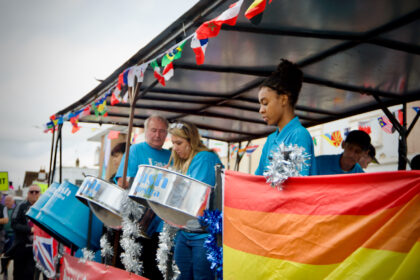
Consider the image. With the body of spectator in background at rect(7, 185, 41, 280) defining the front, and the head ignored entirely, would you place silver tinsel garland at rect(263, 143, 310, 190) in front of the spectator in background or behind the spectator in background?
in front

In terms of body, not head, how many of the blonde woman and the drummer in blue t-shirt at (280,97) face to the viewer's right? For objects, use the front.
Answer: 0

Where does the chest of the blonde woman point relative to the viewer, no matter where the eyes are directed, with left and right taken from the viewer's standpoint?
facing the viewer and to the left of the viewer

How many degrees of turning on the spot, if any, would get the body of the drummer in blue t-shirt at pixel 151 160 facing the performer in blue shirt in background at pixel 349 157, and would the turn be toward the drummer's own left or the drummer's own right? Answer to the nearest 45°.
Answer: approximately 45° to the drummer's own left

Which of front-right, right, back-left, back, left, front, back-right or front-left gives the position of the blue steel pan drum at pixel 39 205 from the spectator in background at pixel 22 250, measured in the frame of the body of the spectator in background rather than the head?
front-right

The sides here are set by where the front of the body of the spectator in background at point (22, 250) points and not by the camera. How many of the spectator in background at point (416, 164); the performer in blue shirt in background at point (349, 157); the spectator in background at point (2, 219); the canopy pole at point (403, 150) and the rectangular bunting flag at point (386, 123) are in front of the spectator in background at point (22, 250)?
4

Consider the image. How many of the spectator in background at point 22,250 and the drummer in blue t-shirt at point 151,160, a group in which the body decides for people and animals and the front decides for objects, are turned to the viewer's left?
0

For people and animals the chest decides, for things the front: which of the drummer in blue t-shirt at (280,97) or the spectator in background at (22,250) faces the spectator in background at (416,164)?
the spectator in background at (22,250)

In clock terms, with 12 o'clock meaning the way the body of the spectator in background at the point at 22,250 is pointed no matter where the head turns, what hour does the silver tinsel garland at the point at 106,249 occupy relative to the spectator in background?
The silver tinsel garland is roughly at 1 o'clock from the spectator in background.
